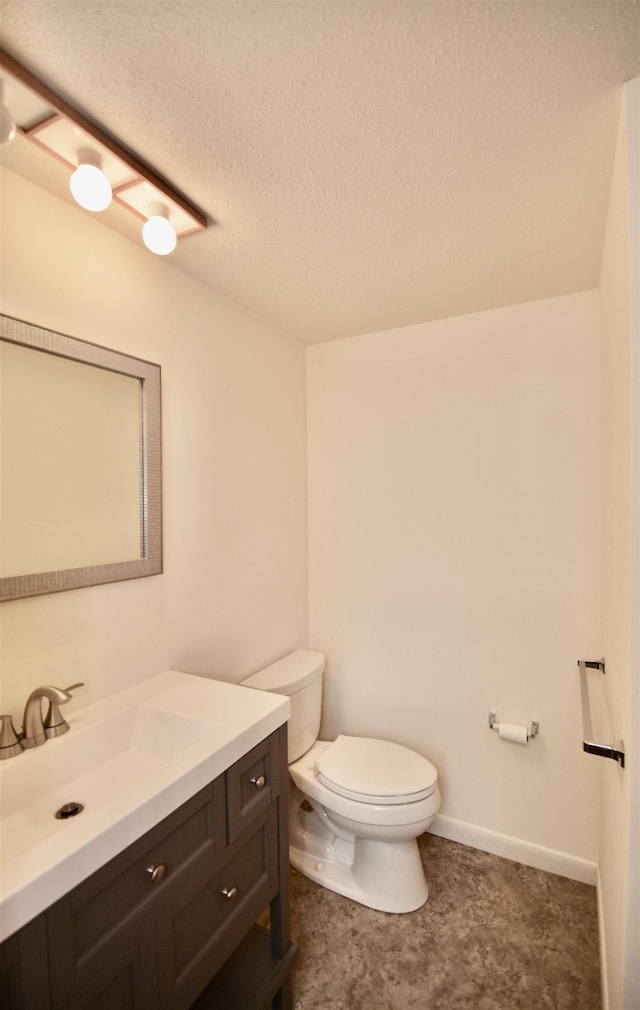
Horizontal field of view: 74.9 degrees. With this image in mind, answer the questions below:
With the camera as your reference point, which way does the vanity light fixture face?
facing the viewer and to the right of the viewer

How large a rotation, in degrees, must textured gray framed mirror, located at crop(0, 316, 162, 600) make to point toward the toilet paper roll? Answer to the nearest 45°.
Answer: approximately 45° to its left

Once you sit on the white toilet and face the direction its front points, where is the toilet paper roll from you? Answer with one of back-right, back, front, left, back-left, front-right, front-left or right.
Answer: front-left

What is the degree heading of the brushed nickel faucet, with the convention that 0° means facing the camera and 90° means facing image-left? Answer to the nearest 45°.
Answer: approximately 315°

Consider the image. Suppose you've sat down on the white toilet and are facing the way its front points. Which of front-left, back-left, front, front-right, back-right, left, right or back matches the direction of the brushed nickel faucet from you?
right

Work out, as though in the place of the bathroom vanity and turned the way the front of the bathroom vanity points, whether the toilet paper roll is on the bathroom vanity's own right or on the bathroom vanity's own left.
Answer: on the bathroom vanity's own left

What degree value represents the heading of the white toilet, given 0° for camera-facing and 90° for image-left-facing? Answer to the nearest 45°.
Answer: approximately 315°
